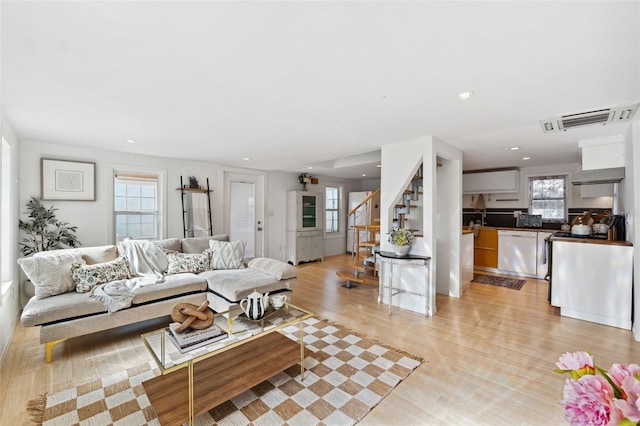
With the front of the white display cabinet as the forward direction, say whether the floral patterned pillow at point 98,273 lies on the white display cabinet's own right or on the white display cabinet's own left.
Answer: on the white display cabinet's own right

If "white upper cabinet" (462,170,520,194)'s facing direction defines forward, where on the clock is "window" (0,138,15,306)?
The window is roughly at 1 o'clock from the white upper cabinet.

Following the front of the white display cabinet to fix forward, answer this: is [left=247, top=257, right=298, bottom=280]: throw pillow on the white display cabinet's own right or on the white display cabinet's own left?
on the white display cabinet's own right

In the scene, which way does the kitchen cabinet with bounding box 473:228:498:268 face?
toward the camera

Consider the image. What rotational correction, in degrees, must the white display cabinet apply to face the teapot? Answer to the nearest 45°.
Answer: approximately 45° to its right

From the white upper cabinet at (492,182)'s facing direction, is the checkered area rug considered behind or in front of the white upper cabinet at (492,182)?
in front

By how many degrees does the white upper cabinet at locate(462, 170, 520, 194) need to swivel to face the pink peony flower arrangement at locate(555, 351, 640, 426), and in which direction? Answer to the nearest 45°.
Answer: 0° — it already faces it

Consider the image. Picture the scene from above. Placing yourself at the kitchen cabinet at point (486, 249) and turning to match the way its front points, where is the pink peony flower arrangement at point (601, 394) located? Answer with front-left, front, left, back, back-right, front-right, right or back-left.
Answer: front

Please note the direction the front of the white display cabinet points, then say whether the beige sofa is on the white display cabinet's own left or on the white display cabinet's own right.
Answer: on the white display cabinet's own right

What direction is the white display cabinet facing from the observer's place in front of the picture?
facing the viewer and to the right of the viewer

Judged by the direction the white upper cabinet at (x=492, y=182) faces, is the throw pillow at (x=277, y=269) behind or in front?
in front

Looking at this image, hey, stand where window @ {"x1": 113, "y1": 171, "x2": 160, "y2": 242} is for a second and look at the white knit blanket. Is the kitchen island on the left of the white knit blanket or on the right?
left

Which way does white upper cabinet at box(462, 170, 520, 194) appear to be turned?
toward the camera

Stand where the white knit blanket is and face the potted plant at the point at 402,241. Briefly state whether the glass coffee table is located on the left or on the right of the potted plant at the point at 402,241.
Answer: right

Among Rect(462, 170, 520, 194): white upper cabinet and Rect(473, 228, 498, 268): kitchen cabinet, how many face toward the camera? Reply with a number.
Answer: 2

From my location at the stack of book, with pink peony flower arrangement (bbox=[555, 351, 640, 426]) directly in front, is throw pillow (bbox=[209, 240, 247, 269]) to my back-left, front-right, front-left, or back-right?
back-left
